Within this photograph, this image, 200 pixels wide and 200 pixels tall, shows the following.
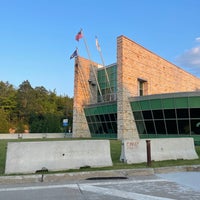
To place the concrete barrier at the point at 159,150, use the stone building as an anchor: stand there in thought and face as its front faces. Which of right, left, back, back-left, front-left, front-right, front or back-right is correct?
front-left

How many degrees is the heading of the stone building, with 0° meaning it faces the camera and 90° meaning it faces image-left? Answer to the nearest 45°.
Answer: approximately 45°

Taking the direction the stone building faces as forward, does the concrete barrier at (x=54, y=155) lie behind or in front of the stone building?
in front
